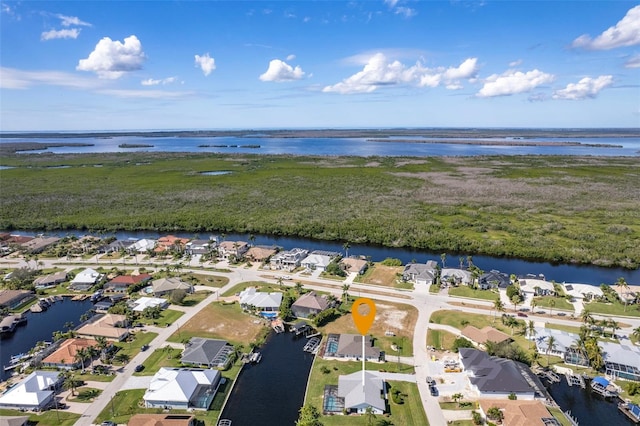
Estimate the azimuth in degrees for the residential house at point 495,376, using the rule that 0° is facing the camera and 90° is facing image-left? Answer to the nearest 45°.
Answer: approximately 90°

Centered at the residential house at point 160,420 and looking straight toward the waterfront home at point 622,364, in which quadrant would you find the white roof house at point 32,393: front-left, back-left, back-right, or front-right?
back-left

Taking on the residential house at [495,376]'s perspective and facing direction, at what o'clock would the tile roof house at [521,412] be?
The tile roof house is roughly at 8 o'clock from the residential house.

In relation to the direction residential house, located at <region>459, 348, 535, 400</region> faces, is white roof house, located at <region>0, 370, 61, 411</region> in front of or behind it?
in front

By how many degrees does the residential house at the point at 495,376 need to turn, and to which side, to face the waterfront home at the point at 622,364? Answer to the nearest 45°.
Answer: approximately 135° to its right

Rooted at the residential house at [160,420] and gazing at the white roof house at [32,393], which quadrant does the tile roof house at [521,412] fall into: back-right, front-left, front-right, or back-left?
back-right

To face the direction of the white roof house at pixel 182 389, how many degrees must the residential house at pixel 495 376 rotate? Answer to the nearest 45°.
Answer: approximately 45° to its left

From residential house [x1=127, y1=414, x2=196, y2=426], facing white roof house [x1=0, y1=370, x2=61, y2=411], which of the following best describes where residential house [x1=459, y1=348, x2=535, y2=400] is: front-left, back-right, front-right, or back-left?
back-right

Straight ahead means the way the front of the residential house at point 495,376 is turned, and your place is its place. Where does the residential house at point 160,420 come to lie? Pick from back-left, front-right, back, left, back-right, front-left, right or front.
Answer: front-left

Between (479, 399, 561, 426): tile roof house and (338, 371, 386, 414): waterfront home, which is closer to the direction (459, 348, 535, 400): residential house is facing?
the waterfront home

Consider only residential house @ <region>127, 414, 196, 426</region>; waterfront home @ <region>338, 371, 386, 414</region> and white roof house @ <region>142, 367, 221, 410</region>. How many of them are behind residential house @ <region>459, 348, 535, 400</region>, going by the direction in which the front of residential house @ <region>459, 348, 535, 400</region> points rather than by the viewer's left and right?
0
